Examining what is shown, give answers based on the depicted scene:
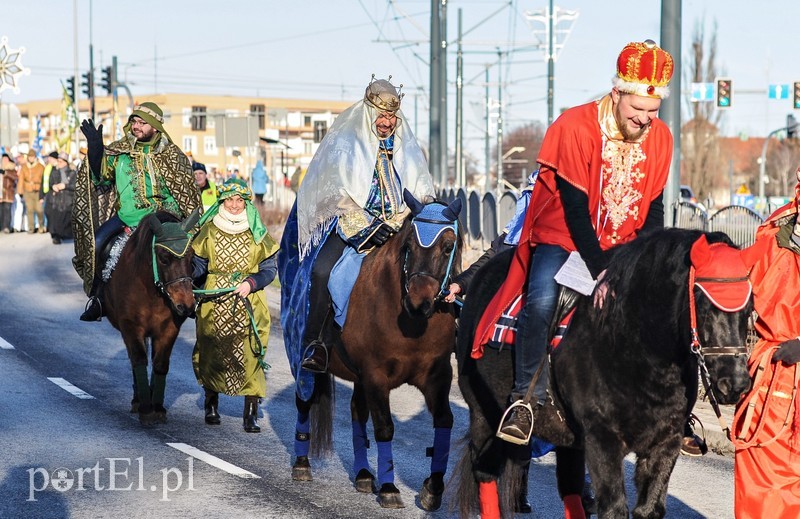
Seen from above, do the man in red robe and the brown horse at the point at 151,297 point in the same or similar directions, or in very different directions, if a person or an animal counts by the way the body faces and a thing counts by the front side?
same or similar directions

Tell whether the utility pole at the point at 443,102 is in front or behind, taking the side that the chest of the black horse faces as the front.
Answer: behind

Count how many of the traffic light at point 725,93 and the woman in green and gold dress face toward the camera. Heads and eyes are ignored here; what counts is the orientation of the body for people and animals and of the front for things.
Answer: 2

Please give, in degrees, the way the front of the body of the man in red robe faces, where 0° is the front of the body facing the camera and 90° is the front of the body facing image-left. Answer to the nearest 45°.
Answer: approximately 315°

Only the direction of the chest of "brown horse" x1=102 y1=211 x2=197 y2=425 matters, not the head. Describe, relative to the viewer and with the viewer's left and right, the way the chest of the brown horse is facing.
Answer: facing the viewer and to the right of the viewer

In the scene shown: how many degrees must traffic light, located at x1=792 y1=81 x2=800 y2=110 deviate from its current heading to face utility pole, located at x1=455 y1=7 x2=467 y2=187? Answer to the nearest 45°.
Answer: approximately 90° to its right

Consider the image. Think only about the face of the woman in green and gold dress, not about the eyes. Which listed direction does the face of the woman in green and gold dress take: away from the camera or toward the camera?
toward the camera

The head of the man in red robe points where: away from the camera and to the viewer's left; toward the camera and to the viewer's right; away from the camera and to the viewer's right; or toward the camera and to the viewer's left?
toward the camera and to the viewer's right

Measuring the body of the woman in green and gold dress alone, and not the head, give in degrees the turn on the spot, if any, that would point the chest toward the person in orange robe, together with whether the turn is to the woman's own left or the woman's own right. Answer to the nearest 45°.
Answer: approximately 45° to the woman's own left

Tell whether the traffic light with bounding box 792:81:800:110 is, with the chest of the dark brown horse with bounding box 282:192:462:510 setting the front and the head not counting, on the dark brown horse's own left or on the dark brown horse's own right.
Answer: on the dark brown horse's own left

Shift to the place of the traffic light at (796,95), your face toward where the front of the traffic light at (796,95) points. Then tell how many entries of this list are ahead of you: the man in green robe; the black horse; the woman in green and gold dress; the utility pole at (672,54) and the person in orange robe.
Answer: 5

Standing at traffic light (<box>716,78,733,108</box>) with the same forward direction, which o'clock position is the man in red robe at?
The man in red robe is roughly at 12 o'clock from the traffic light.

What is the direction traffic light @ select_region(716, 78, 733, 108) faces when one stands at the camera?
facing the viewer

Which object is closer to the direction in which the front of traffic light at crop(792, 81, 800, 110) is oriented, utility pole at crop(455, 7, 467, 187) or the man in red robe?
the man in red robe

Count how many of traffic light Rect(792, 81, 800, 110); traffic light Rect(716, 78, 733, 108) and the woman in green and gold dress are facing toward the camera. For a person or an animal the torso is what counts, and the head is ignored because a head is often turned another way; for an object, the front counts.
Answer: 3

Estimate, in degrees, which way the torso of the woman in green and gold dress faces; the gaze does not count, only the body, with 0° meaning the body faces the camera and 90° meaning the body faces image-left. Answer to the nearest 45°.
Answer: approximately 0°

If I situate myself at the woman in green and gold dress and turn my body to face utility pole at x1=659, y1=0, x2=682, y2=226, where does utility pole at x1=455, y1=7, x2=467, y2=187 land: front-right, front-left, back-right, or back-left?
front-left

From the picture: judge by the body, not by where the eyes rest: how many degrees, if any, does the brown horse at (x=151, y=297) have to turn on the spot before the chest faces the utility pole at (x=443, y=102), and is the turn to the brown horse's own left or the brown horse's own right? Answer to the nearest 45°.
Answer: approximately 135° to the brown horse's own left

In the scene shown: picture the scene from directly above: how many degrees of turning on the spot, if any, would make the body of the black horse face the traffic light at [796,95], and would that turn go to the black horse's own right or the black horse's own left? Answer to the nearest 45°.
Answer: approximately 135° to the black horse's own left
